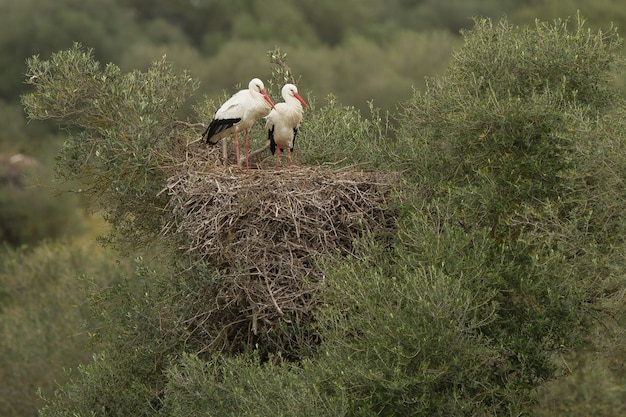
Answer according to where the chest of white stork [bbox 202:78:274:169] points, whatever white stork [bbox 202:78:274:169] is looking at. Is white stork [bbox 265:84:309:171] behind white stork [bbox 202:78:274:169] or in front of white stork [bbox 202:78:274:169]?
in front

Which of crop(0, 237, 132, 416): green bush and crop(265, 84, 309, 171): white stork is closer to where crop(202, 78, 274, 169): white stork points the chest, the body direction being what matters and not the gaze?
the white stork

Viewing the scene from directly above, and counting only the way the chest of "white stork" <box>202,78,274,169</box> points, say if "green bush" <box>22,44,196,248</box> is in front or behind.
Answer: behind

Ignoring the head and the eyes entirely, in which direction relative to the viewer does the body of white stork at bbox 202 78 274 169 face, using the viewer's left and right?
facing to the right of the viewer
